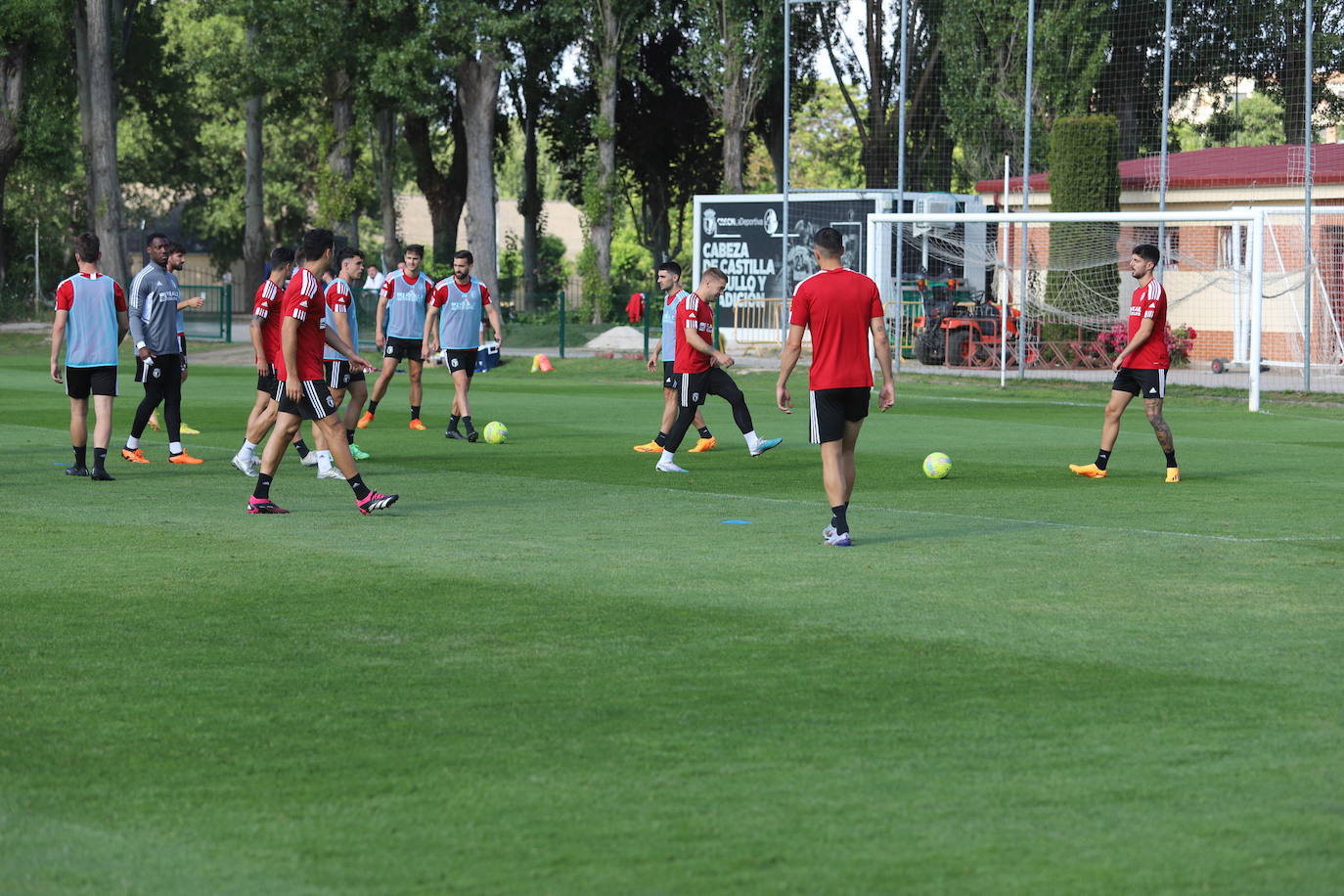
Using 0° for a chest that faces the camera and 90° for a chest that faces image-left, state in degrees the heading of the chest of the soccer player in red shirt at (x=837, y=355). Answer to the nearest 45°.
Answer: approximately 180°

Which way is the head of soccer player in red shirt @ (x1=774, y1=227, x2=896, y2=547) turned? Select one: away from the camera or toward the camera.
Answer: away from the camera

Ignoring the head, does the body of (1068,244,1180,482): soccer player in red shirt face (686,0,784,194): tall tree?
no

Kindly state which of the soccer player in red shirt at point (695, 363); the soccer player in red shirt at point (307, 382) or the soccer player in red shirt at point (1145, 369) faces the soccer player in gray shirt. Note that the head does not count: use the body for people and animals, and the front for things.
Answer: the soccer player in red shirt at point (1145, 369)

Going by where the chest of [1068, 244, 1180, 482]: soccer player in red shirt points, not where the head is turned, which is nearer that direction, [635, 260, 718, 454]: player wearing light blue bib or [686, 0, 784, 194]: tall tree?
the player wearing light blue bib

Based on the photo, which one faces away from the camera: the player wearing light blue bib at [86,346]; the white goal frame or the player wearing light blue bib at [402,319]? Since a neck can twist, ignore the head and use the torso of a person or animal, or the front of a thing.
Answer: the player wearing light blue bib at [86,346]

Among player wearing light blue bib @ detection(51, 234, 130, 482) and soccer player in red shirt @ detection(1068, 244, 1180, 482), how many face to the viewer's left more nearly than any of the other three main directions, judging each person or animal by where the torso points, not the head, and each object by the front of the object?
1

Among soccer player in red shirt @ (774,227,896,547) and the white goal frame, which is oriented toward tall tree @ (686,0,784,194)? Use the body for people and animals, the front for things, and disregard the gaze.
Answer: the soccer player in red shirt

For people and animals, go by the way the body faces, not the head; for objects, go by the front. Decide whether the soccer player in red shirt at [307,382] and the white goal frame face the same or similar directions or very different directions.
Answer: very different directions

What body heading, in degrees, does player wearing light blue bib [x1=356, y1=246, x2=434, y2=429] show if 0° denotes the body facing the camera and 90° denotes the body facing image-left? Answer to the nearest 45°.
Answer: approximately 0°

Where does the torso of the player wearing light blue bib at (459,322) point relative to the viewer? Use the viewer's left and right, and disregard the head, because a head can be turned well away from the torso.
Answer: facing the viewer

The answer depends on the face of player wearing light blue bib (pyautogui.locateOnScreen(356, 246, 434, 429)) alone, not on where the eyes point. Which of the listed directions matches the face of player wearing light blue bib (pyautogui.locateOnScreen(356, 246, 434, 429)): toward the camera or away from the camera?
toward the camera

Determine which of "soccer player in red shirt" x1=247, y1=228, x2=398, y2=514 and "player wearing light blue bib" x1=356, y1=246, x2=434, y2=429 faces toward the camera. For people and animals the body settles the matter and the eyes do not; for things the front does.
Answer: the player wearing light blue bib

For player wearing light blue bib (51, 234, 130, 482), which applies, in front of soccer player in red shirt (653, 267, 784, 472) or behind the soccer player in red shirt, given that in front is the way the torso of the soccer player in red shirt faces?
behind

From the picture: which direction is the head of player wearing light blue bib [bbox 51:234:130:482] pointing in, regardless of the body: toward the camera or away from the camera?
away from the camera

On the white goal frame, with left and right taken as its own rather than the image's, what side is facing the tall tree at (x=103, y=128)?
right
